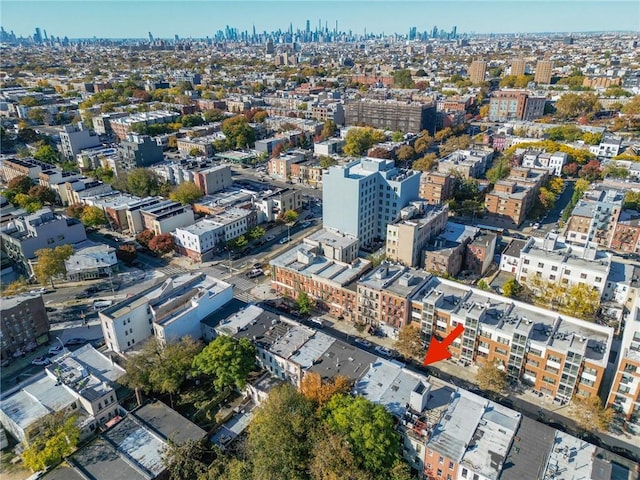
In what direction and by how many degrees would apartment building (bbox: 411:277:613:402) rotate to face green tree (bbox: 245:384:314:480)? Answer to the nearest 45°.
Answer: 0° — it already faces it

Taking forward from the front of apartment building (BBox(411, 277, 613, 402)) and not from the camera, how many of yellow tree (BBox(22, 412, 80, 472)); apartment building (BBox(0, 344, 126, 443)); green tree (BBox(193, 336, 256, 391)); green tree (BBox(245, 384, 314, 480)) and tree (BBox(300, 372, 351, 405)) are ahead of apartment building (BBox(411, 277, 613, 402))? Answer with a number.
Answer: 5

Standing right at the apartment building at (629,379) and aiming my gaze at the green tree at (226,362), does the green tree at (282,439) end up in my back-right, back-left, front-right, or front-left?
front-left

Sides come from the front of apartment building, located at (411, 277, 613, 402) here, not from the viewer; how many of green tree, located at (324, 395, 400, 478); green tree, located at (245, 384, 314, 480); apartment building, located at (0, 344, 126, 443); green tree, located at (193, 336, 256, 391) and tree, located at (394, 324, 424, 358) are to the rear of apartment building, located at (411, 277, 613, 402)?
0

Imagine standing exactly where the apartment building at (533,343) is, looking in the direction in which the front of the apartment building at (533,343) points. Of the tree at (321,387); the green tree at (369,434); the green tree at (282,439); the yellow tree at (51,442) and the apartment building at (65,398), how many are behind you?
0

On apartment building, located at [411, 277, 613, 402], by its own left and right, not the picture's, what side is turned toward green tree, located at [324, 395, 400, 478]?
front

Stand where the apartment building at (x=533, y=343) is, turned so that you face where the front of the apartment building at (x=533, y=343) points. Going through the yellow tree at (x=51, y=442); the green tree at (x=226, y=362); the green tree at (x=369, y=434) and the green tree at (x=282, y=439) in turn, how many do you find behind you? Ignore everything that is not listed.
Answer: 0

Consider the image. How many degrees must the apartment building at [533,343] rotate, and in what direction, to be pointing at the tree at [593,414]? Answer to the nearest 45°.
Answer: approximately 90° to its left

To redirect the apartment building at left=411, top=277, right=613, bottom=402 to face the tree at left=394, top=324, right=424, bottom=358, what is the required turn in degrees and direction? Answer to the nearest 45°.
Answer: approximately 45° to its right

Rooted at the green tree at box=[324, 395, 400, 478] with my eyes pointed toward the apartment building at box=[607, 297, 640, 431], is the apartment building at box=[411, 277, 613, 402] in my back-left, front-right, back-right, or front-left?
front-left

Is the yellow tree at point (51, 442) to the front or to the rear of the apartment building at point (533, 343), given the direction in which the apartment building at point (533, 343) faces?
to the front

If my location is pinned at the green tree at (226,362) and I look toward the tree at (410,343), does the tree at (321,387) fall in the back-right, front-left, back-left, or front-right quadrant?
front-right

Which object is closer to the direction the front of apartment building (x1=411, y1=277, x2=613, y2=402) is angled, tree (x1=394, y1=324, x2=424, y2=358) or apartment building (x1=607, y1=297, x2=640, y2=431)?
the tree

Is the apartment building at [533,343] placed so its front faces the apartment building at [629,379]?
no

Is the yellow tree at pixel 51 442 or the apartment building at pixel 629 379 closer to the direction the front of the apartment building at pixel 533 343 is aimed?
the yellow tree

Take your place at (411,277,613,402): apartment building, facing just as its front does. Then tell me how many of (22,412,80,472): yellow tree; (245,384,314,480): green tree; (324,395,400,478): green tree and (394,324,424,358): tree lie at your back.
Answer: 0

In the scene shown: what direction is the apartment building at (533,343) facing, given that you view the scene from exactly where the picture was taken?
facing the viewer and to the left of the viewer

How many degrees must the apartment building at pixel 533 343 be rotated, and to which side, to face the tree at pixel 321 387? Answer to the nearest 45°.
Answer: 0° — it already faces it
